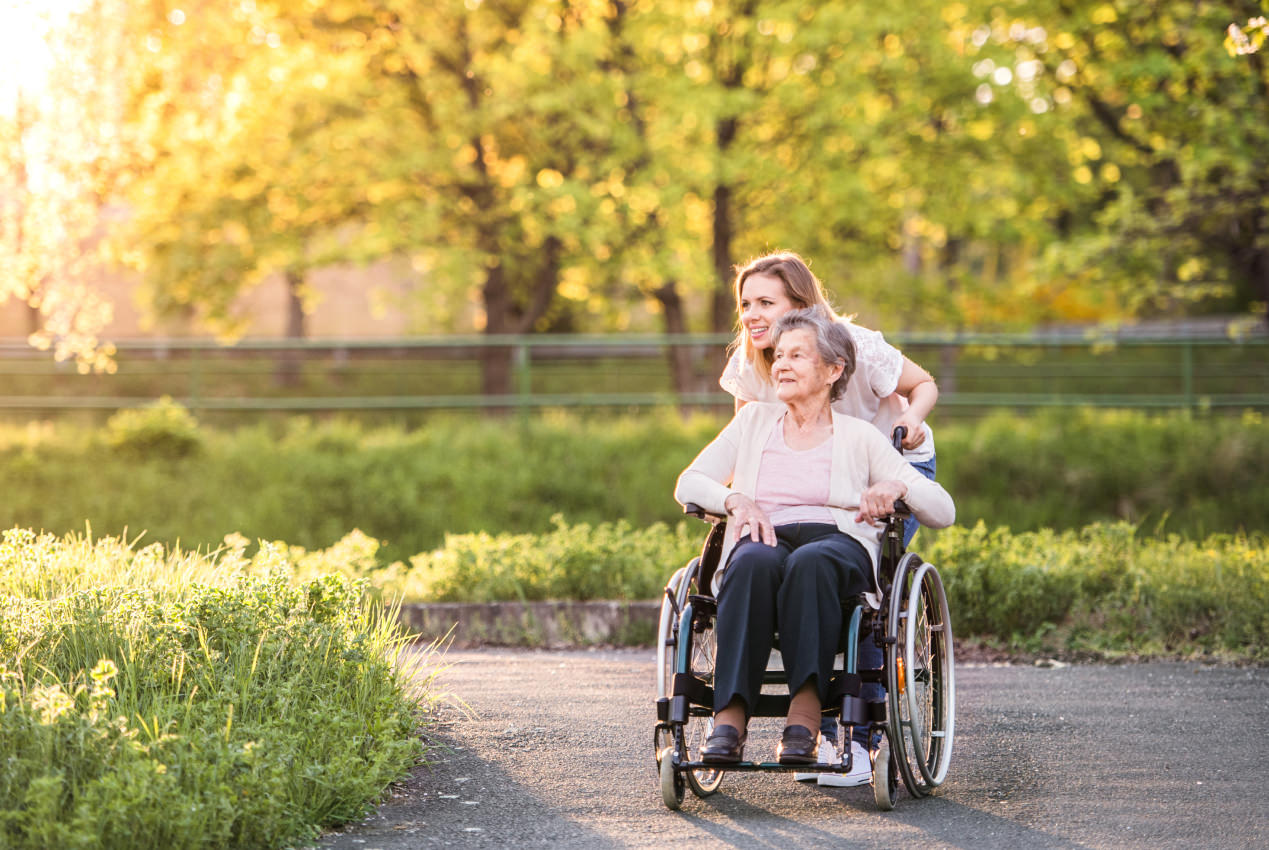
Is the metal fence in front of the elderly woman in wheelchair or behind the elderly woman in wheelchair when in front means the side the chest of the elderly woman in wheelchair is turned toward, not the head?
behind

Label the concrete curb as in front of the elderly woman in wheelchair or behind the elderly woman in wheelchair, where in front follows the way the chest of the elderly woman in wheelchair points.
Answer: behind

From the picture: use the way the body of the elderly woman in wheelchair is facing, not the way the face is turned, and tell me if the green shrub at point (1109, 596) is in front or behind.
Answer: behind

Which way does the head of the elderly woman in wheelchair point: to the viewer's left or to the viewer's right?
to the viewer's left

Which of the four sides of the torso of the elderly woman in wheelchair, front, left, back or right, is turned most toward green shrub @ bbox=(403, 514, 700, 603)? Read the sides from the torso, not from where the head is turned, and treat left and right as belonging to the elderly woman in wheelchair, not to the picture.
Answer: back

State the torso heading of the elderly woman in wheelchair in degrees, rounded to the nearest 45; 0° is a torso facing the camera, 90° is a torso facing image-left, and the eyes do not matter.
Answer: approximately 0°
